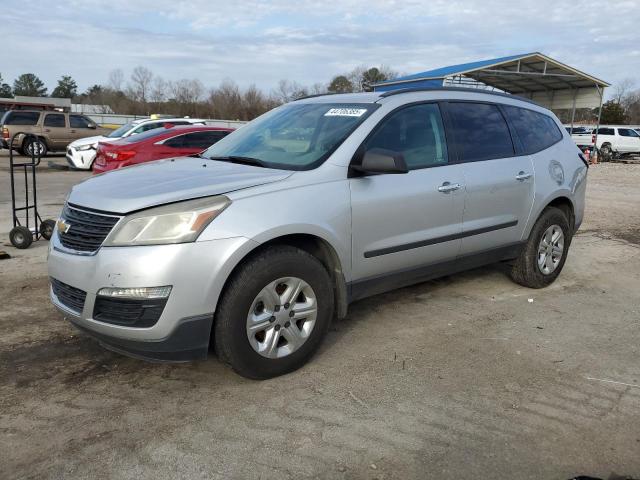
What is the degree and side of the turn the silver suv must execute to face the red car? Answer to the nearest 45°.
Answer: approximately 135° to its right

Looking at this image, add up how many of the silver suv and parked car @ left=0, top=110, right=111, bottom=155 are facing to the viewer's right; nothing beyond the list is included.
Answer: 1

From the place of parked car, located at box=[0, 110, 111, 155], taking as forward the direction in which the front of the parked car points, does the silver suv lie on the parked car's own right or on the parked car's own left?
on the parked car's own right

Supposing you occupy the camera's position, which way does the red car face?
facing away from the viewer and to the right of the viewer

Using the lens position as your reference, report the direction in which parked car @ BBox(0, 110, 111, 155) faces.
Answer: facing to the right of the viewer

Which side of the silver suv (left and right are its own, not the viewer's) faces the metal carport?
back

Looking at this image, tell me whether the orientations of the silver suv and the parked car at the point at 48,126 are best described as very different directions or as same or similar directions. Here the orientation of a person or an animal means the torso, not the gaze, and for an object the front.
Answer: very different directions

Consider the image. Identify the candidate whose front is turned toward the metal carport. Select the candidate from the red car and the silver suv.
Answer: the red car

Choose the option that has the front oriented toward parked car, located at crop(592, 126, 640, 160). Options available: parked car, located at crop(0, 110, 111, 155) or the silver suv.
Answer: parked car, located at crop(0, 110, 111, 155)

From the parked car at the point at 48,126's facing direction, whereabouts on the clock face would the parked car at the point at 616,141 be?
the parked car at the point at 616,141 is roughly at 12 o'clock from the parked car at the point at 48,126.

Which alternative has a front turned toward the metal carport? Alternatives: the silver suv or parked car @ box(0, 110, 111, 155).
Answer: the parked car

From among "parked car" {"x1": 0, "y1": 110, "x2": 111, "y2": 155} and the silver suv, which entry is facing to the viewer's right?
the parked car

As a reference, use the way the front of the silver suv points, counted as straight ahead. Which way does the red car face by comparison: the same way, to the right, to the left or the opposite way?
the opposite way
